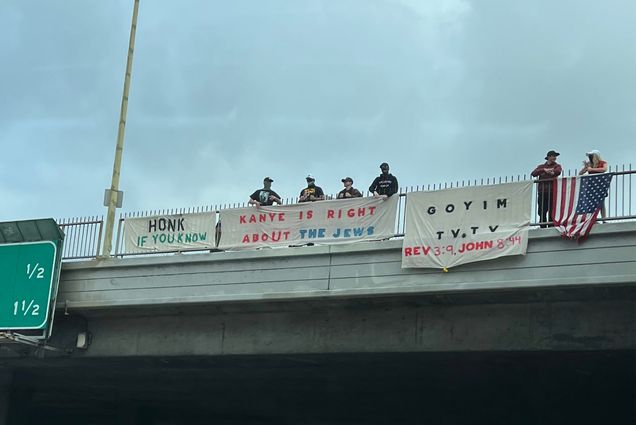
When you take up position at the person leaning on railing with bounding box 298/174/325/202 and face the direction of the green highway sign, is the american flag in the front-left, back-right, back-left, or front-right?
back-left

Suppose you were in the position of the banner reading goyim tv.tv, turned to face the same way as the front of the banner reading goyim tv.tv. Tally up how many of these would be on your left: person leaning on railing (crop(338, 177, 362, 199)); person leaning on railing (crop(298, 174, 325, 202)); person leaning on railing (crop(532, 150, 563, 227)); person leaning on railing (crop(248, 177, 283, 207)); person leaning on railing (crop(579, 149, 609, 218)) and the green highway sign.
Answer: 2

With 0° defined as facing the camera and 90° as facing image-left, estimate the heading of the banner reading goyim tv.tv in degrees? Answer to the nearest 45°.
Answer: approximately 0°

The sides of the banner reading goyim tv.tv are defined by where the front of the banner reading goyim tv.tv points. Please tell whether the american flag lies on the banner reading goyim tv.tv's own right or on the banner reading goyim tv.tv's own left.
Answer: on the banner reading goyim tv.tv's own left

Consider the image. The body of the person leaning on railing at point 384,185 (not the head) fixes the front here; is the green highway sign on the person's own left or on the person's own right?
on the person's own right

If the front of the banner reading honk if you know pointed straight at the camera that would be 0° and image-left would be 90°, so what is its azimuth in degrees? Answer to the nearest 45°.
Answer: approximately 0°

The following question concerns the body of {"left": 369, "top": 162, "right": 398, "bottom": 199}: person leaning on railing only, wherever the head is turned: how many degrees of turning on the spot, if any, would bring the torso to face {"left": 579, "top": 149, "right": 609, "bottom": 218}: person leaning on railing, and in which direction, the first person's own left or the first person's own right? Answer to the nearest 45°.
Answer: approximately 45° to the first person's own left
